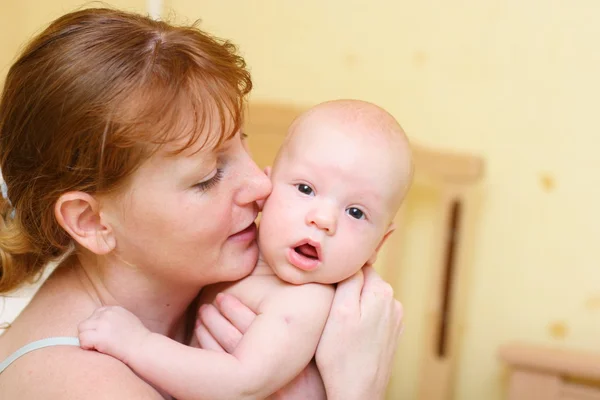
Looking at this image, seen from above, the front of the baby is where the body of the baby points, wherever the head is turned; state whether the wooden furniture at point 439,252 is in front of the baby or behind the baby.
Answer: behind

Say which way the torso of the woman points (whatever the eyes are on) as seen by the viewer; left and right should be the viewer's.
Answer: facing to the right of the viewer

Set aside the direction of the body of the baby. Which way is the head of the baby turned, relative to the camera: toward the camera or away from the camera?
toward the camera

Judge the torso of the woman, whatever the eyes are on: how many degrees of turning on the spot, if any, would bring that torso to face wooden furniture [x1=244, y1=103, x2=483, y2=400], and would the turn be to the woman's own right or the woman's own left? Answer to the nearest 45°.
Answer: approximately 45° to the woman's own left
